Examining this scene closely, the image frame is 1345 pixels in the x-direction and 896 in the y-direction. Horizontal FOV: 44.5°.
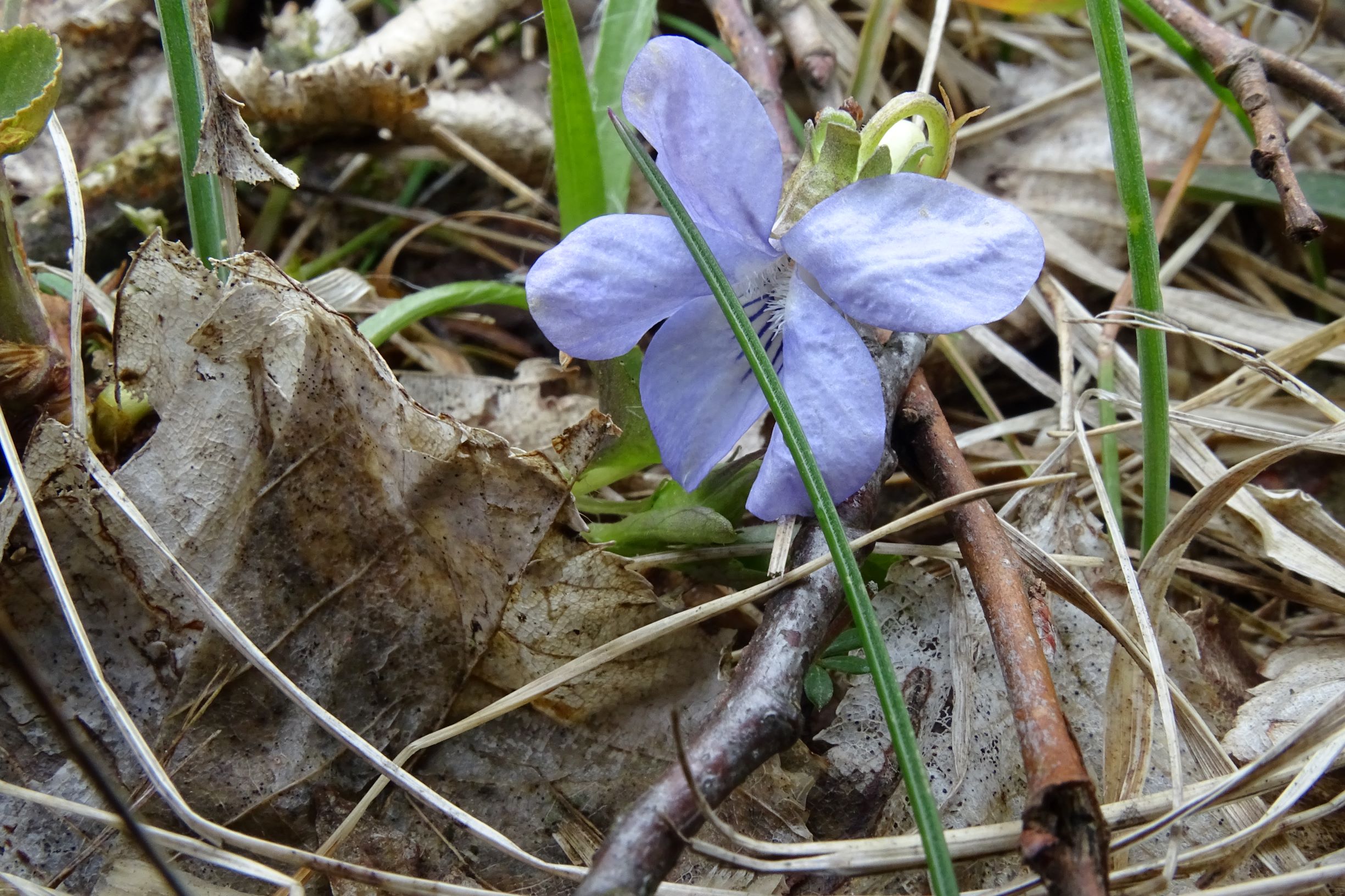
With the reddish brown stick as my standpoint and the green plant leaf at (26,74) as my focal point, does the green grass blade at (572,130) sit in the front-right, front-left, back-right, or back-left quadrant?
front-right

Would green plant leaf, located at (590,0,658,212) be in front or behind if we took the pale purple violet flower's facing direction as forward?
behind

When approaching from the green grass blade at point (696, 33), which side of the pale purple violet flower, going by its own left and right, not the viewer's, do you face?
back

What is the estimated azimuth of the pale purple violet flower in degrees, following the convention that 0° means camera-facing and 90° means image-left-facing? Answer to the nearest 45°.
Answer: approximately 0°

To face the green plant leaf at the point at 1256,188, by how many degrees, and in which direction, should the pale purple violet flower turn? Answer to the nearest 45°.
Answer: approximately 135° to its left

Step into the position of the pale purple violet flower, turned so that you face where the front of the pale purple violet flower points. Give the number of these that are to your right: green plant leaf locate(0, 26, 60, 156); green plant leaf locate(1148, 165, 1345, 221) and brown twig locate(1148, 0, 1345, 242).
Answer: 1

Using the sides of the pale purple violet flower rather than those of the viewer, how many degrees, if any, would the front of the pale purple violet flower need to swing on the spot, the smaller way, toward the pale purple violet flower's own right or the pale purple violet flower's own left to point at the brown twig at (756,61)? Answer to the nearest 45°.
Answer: approximately 180°

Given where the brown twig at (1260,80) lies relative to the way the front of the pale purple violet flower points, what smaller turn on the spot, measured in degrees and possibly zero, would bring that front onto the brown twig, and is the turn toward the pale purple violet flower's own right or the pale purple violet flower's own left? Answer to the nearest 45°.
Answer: approximately 135° to the pale purple violet flower's own left
